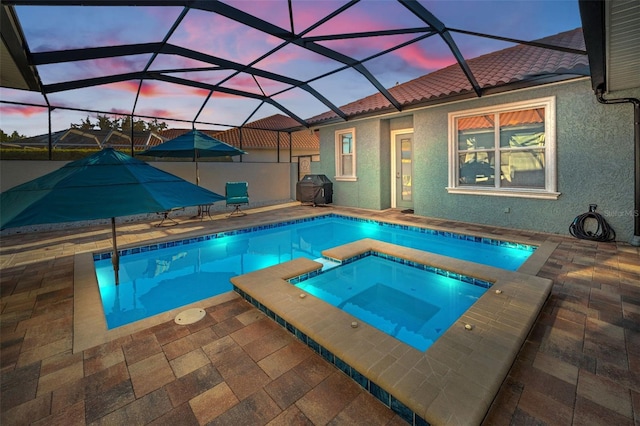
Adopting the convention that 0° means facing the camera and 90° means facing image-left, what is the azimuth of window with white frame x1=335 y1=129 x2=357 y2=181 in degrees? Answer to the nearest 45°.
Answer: approximately 45°

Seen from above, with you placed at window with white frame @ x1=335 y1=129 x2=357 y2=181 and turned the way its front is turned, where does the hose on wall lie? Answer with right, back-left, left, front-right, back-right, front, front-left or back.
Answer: left

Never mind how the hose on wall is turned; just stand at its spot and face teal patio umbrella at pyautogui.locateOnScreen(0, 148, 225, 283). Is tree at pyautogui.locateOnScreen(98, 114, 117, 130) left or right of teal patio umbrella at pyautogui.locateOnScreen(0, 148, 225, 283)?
right

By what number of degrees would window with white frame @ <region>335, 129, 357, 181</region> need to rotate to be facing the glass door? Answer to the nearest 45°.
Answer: approximately 90° to its left

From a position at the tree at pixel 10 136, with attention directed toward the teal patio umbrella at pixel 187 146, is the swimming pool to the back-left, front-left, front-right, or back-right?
front-right

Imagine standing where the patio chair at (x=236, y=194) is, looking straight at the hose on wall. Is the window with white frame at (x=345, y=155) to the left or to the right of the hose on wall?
left

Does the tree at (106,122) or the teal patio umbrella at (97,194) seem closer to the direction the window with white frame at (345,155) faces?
the teal patio umbrella

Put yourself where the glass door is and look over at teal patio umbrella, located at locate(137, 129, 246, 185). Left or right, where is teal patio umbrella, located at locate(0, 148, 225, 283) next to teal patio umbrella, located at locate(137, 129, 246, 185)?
left

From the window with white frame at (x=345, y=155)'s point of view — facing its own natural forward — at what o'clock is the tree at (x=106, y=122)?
The tree is roughly at 2 o'clock from the window with white frame.
